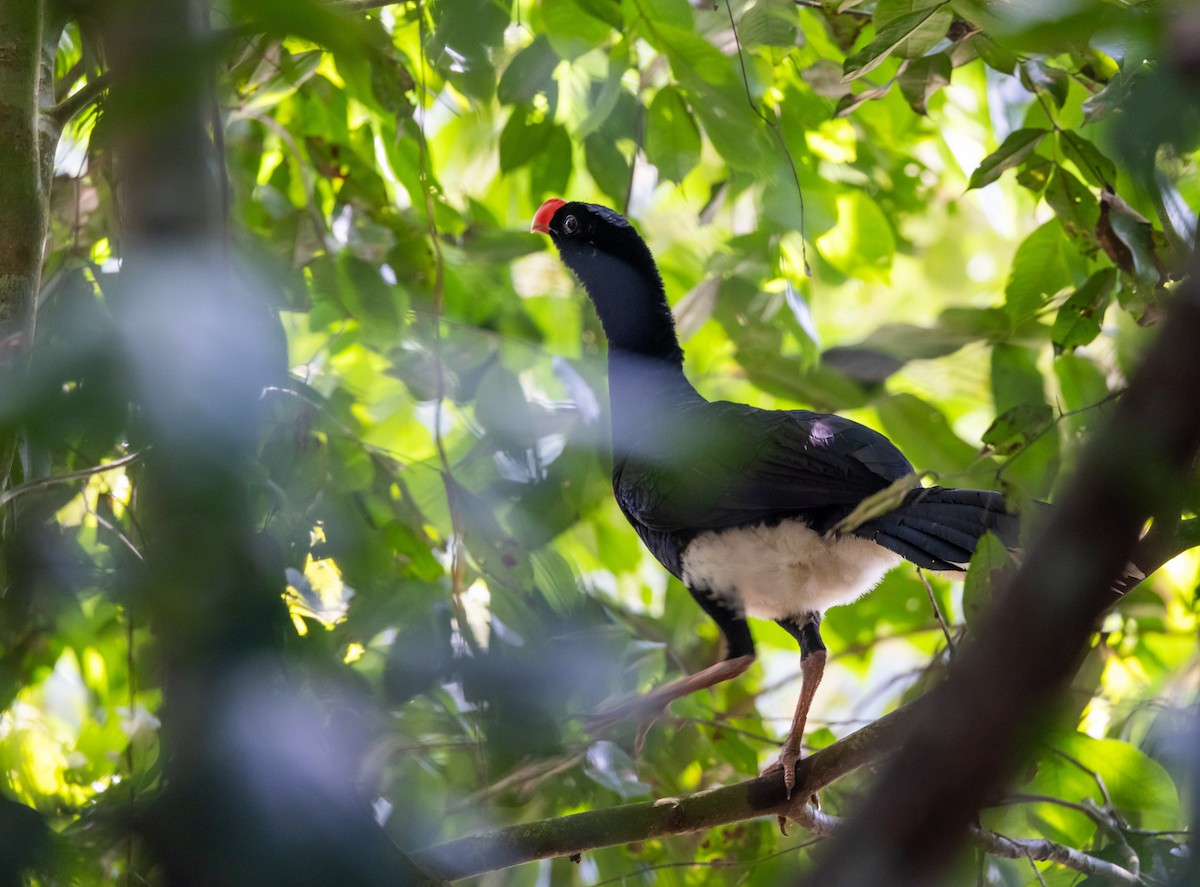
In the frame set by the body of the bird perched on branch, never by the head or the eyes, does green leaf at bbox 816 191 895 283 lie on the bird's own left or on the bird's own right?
on the bird's own right

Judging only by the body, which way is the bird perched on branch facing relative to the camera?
to the viewer's left
